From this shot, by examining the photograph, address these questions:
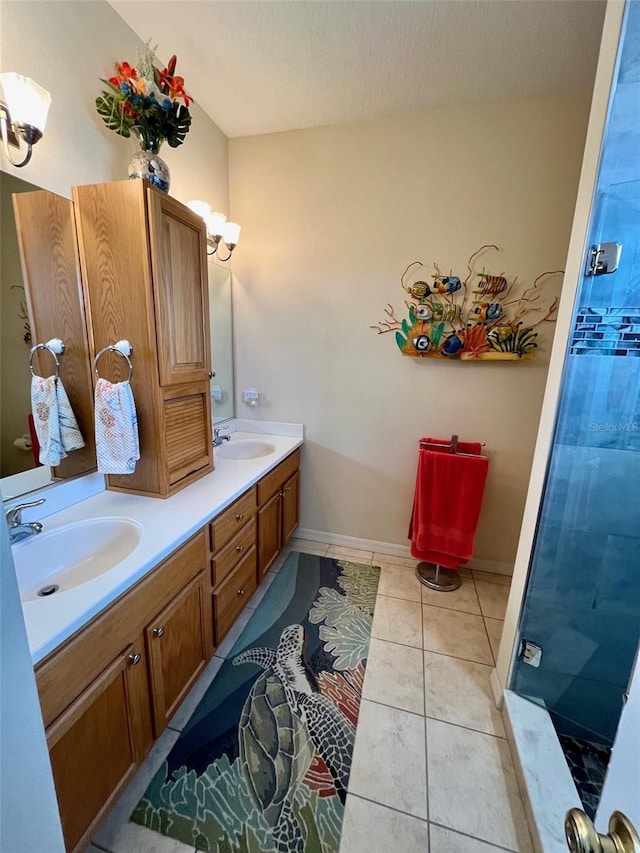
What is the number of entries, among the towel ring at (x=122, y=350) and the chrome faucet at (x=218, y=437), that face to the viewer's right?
1

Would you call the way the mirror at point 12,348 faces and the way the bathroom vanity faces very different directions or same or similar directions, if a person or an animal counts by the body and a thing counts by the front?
same or similar directions

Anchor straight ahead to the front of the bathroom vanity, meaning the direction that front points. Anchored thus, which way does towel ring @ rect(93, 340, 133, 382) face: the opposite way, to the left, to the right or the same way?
to the right

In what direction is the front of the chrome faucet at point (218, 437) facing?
to the viewer's right

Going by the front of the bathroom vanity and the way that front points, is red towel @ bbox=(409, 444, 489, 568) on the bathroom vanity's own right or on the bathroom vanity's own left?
on the bathroom vanity's own left

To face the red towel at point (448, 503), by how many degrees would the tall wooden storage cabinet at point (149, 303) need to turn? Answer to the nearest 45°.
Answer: approximately 45° to its left

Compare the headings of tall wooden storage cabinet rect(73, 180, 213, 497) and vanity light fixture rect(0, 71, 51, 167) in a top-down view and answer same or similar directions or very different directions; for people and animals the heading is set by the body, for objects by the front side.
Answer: same or similar directions

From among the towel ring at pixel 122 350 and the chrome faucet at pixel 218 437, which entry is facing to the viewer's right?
the chrome faucet

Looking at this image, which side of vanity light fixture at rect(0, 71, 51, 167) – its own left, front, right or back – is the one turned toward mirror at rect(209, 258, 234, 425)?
left

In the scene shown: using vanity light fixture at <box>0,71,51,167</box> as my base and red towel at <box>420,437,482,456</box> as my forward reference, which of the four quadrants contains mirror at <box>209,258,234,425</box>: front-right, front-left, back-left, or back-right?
front-left

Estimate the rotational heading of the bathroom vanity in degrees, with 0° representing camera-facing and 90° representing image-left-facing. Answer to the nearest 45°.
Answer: approximately 315°

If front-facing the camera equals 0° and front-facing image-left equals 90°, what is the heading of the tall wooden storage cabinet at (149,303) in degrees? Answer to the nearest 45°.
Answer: approximately 315°

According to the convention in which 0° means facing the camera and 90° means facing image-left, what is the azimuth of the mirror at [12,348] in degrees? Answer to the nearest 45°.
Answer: approximately 315°

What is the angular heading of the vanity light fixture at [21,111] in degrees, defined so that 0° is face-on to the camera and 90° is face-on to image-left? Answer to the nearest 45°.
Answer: approximately 315°

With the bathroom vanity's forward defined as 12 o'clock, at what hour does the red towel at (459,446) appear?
The red towel is roughly at 10 o'clock from the bathroom vanity.
